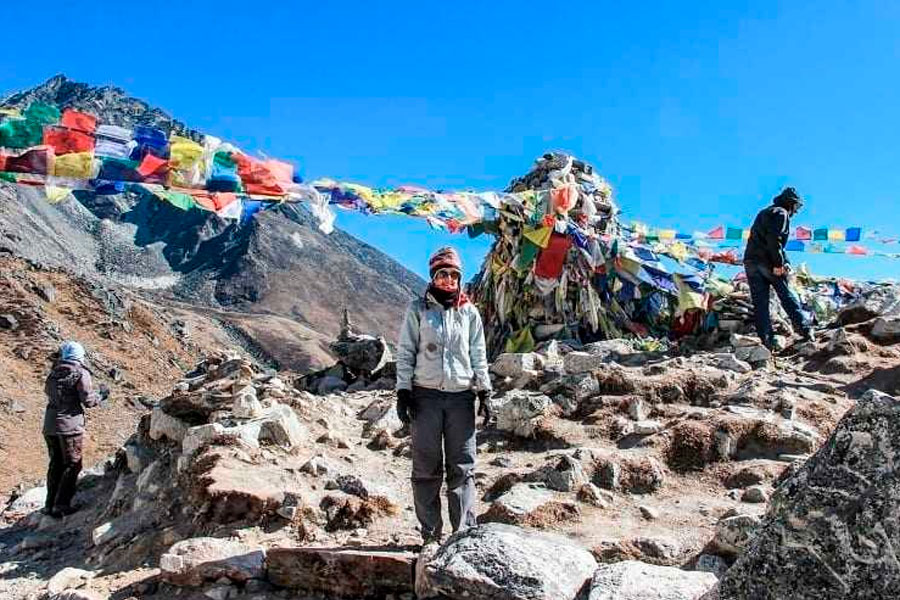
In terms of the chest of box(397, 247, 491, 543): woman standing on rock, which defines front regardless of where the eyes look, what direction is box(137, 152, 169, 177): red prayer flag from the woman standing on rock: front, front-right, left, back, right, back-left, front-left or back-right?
back-right

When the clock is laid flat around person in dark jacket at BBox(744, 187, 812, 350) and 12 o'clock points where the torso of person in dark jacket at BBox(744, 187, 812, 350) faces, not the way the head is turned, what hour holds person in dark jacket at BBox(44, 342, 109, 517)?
person in dark jacket at BBox(44, 342, 109, 517) is roughly at 5 o'clock from person in dark jacket at BBox(744, 187, 812, 350).

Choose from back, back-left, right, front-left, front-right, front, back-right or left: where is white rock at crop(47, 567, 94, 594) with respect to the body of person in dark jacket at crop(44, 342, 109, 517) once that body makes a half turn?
front-left

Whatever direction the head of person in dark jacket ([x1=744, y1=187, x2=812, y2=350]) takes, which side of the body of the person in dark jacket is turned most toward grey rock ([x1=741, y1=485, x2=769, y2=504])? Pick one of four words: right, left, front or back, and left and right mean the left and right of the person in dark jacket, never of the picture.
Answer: right

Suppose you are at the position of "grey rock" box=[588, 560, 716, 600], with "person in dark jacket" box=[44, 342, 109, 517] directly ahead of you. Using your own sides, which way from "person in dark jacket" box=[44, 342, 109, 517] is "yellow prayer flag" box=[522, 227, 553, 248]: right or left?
right

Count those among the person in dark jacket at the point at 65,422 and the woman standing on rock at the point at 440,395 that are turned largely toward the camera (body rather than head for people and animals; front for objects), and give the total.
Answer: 1

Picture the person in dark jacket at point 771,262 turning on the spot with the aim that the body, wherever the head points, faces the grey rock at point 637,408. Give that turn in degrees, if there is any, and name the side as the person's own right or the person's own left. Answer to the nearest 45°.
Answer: approximately 90° to the person's own right

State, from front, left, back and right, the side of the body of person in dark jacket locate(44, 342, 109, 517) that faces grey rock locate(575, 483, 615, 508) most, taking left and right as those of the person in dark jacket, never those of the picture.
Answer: right

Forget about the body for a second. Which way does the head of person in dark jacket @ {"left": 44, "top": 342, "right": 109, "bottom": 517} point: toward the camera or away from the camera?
away from the camera

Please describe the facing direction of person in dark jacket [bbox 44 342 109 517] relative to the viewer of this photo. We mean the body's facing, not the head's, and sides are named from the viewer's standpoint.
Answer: facing away from the viewer and to the right of the viewer

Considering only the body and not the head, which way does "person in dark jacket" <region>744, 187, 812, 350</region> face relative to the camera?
to the viewer's right

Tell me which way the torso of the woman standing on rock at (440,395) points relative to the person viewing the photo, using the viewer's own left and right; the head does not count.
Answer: facing the viewer
